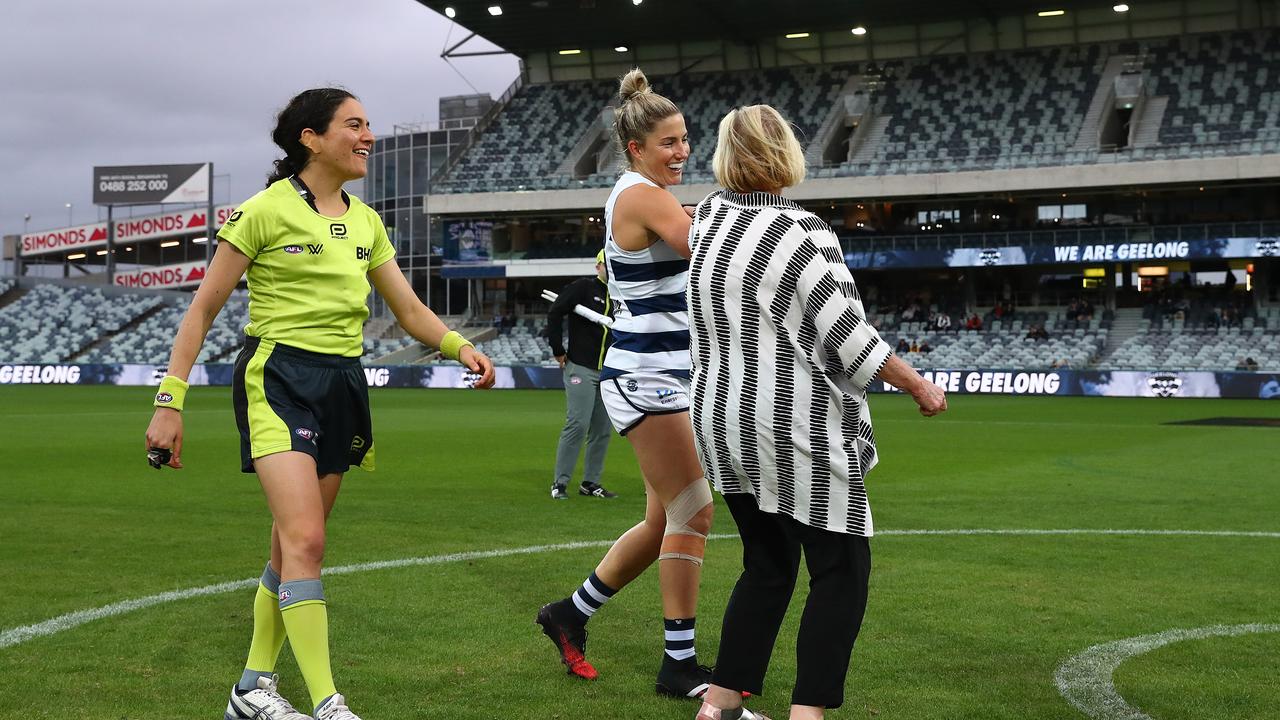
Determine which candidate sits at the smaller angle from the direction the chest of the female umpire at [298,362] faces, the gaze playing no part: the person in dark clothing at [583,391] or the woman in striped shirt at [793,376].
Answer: the woman in striped shirt

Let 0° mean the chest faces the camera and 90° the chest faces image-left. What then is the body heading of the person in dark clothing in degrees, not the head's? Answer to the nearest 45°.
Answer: approximately 315°

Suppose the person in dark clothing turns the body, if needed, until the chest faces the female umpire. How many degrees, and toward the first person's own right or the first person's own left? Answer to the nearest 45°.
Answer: approximately 45° to the first person's own right

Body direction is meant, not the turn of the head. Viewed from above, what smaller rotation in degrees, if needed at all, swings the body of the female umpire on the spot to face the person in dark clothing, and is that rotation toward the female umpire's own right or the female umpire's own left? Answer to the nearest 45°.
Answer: approximately 135° to the female umpire's own left

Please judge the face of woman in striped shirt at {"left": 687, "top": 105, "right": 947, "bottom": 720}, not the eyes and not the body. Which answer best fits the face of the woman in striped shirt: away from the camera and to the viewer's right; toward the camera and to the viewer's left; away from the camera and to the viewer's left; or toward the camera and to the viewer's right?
away from the camera and to the viewer's left

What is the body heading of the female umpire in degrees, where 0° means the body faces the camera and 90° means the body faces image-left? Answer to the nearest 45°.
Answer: approximately 315°
